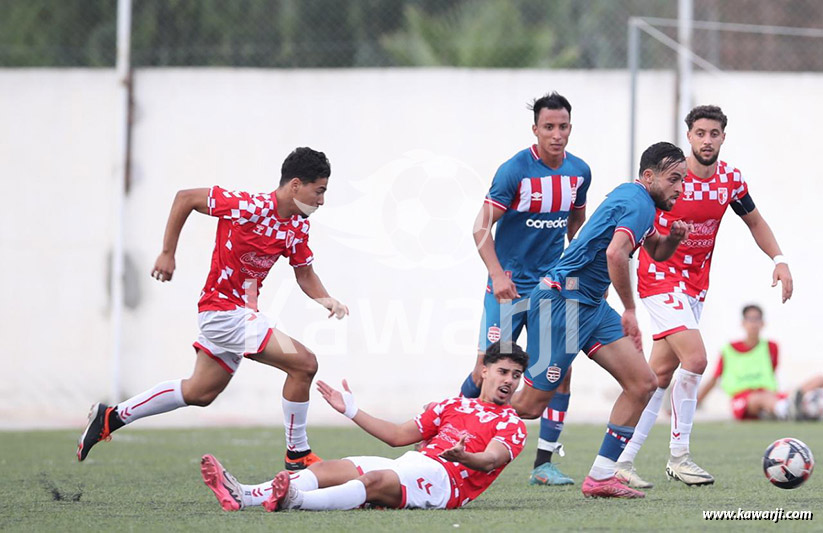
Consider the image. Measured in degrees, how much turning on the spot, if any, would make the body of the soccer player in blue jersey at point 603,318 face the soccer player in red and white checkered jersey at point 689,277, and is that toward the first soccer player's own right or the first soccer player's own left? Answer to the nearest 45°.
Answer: approximately 45° to the first soccer player's own left

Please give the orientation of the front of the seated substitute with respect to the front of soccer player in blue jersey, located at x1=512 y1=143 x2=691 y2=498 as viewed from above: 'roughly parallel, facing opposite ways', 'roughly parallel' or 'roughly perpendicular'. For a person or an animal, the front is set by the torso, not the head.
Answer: roughly perpendicular

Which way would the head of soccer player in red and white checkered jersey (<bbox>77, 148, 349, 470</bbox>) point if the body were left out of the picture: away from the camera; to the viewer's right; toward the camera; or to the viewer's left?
to the viewer's right

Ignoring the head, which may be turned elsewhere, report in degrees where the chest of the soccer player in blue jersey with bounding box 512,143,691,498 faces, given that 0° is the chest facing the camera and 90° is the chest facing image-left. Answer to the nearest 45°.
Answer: approximately 270°

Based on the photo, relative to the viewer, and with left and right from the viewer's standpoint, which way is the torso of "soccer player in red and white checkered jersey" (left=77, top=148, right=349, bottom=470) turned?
facing the viewer and to the right of the viewer

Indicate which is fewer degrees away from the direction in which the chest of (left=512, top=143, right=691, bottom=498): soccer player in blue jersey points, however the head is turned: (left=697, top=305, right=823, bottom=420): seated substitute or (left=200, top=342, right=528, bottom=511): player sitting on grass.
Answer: the seated substitute

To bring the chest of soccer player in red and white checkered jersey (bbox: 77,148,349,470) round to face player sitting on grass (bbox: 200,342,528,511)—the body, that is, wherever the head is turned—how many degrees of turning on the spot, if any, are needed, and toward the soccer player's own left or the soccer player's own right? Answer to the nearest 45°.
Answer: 0° — they already face them

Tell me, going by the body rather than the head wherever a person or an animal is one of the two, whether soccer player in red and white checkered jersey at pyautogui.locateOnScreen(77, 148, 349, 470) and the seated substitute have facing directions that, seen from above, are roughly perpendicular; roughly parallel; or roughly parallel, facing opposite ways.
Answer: roughly perpendicular
